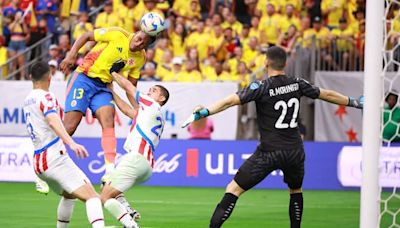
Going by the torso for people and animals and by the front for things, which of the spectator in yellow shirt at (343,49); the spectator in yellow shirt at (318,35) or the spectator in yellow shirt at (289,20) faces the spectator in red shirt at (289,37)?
the spectator in yellow shirt at (289,20)

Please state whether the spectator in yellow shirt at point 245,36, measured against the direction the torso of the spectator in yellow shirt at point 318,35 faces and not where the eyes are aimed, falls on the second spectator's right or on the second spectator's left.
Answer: on the second spectator's right

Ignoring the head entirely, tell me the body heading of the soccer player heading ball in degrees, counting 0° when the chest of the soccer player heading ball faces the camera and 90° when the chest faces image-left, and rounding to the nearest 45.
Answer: approximately 315°

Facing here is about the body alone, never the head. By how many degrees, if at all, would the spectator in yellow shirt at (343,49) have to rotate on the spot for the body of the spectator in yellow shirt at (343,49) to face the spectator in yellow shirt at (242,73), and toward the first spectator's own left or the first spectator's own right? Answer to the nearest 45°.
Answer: approximately 90° to the first spectator's own right

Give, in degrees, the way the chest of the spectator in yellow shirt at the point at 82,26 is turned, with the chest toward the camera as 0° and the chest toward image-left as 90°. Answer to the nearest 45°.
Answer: approximately 0°

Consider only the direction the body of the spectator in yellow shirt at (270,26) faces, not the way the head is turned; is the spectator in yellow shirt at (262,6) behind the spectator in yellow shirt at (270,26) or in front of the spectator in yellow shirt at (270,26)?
behind

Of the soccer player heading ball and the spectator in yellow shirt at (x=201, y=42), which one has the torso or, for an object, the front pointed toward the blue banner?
the spectator in yellow shirt

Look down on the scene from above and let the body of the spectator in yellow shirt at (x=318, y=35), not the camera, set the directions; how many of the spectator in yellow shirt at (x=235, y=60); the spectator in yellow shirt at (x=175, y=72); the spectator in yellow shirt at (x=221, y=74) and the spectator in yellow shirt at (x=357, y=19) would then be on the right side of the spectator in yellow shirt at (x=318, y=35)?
3

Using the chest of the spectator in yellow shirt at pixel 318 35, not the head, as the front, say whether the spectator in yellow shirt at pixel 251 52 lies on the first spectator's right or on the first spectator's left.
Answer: on the first spectator's right

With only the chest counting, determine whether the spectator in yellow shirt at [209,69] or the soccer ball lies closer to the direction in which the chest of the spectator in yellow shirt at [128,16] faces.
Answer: the soccer ball

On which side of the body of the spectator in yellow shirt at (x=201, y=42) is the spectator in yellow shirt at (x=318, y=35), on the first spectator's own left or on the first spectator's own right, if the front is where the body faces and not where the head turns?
on the first spectator's own left
